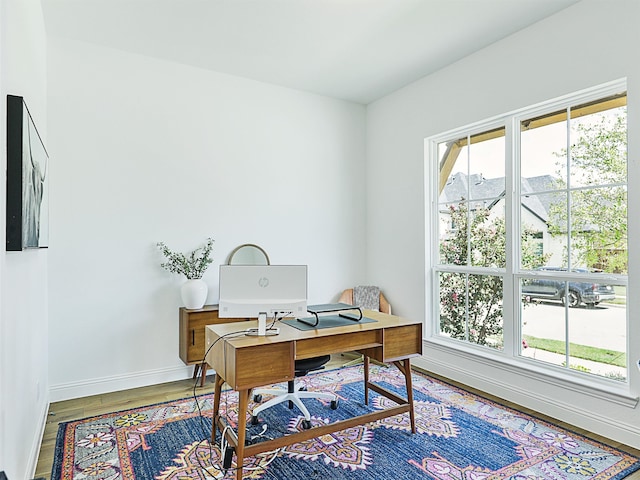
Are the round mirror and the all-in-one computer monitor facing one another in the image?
yes

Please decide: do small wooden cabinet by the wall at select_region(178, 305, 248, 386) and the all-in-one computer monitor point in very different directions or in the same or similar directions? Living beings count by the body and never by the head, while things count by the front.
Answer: very different directions

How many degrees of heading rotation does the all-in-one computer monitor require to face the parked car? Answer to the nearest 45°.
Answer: approximately 90° to its right

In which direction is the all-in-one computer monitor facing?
away from the camera

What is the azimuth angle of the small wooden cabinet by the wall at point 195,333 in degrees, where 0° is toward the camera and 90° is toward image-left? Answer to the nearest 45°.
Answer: approximately 0°

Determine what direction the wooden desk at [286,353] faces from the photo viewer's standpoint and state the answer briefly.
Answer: facing away from the viewer and to the left of the viewer
